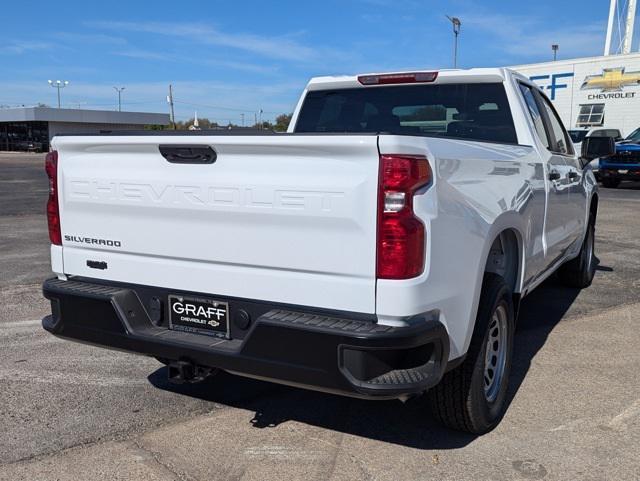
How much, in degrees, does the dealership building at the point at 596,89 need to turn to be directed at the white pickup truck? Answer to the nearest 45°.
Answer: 0° — it already faces it

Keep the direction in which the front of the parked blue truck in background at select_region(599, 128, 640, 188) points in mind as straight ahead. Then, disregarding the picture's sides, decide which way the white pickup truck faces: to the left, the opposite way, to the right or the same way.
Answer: the opposite way

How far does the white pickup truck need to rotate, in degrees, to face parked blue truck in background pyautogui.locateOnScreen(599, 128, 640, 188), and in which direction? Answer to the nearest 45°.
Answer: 0° — it already faces it

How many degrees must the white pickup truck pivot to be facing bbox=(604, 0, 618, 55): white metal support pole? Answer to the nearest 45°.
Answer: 0° — it already faces it

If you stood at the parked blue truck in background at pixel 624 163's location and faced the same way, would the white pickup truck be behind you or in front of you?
in front

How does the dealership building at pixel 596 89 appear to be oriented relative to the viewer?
toward the camera

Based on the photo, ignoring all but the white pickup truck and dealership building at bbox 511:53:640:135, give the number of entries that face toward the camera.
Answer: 1

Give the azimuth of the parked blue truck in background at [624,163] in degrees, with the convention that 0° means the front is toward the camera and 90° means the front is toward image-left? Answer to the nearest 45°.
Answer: approximately 45°

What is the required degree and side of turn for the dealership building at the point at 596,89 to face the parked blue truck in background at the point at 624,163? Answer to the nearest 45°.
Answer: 0° — it already faces it

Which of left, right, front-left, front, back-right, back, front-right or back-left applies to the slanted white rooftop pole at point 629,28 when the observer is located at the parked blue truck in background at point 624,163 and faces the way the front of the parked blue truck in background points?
back-right

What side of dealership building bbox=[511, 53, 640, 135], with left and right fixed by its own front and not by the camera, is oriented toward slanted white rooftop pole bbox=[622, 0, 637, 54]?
back

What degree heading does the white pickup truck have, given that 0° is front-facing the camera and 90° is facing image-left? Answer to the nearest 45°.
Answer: approximately 225°

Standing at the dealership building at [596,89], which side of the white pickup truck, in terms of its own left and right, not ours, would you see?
front

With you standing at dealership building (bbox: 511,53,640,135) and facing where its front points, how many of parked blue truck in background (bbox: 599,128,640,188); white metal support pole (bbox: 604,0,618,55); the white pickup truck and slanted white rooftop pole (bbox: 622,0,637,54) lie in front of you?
2

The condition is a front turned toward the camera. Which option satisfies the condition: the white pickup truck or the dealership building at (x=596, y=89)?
the dealership building

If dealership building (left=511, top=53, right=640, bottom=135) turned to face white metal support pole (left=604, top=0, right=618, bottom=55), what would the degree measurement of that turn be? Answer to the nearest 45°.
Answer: approximately 180°
